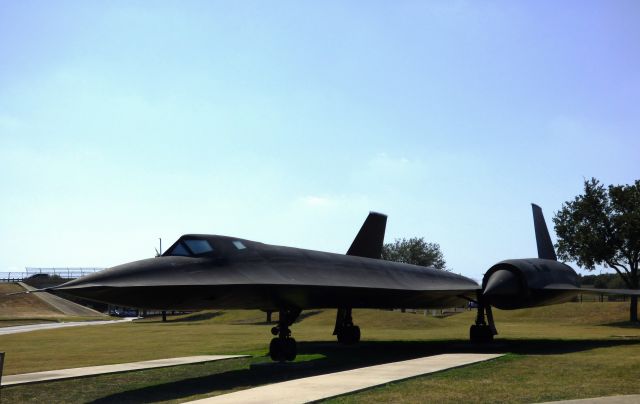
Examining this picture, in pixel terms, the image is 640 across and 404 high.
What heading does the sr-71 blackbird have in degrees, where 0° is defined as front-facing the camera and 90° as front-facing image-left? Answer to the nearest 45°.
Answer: approximately 45°

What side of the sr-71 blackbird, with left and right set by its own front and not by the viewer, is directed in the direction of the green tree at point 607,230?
back
